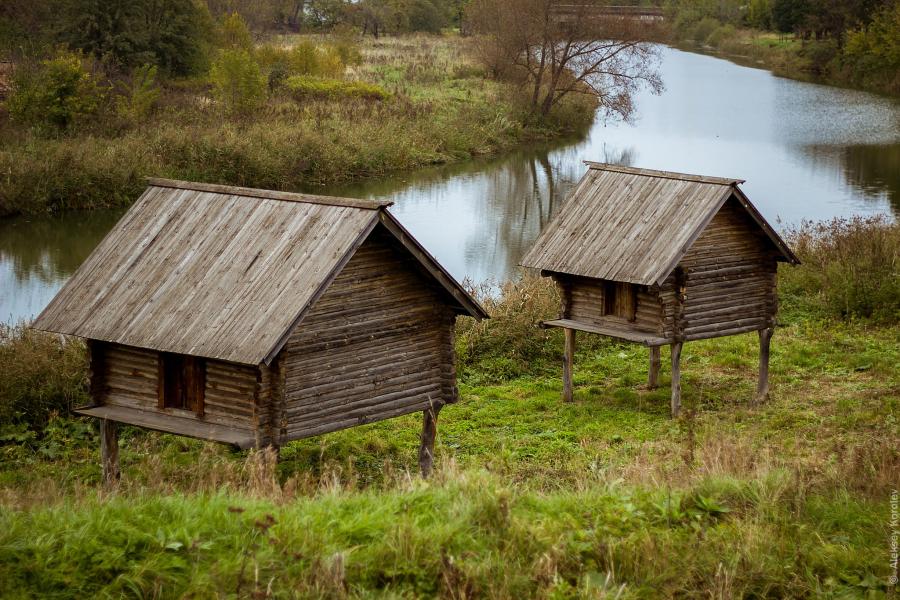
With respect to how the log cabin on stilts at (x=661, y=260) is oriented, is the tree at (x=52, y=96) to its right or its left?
on its right

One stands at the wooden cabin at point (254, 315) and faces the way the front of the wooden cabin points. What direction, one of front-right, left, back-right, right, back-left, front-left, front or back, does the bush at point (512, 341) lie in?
back

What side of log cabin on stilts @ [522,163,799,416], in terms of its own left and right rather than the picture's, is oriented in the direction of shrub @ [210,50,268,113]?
right

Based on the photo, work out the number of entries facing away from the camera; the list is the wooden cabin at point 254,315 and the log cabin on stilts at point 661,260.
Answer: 0

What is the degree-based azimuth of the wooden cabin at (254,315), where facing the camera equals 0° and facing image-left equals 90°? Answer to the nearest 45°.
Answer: approximately 45°

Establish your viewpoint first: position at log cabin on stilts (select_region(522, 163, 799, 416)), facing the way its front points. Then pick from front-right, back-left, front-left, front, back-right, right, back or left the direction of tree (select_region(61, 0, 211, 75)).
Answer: right

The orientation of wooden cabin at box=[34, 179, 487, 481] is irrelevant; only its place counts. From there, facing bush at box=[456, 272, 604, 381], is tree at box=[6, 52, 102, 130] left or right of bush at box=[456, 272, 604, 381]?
left

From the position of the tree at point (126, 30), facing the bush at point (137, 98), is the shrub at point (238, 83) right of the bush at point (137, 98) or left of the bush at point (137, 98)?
left

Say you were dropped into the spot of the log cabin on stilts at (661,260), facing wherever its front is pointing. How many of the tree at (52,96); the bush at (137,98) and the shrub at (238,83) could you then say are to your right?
3

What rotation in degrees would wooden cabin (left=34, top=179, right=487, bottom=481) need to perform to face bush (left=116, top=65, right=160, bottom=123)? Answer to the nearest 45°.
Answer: approximately 135° to its right
